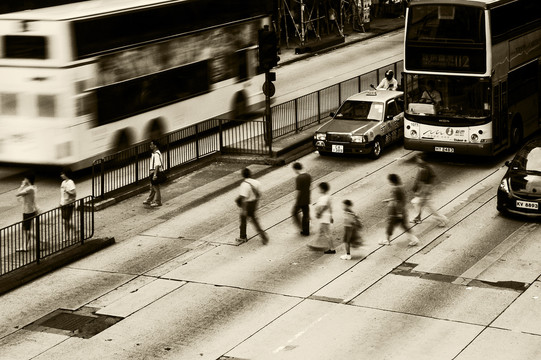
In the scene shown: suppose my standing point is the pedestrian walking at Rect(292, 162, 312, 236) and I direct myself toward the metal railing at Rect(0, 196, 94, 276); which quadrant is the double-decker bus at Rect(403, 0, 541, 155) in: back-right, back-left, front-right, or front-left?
back-right

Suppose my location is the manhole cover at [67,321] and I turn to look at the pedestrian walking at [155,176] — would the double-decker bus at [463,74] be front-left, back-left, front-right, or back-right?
front-right

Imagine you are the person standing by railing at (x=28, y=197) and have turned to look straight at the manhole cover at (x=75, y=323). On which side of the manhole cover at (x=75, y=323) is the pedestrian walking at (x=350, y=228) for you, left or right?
left

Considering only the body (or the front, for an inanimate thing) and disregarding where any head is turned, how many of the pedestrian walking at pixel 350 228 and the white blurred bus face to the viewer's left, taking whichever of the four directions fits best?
1

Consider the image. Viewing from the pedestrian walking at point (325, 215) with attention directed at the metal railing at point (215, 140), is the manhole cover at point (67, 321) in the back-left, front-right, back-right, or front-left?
back-left

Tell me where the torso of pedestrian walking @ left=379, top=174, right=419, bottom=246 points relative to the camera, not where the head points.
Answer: to the viewer's left

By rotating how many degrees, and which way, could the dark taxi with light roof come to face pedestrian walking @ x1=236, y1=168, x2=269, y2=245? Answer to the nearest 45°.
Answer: approximately 45° to its left

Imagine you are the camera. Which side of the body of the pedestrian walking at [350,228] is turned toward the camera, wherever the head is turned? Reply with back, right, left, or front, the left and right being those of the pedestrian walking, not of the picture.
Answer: left

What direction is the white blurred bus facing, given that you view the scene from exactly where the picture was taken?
facing away from the viewer and to the right of the viewer

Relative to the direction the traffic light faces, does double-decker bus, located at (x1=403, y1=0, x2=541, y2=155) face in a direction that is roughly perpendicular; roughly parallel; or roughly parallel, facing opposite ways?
roughly parallel, facing opposite ways

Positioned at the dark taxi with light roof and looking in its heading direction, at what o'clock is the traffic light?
The traffic light is roughly at 1 o'clock from the dark taxi with light roof.

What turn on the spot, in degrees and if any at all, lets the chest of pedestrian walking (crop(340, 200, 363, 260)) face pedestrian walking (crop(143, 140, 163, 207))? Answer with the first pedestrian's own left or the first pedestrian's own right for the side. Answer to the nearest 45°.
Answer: approximately 45° to the first pedestrian's own right

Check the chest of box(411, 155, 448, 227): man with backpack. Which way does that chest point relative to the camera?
to the viewer's left

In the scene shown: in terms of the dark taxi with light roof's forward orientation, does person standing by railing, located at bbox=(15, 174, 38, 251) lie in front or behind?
in front
